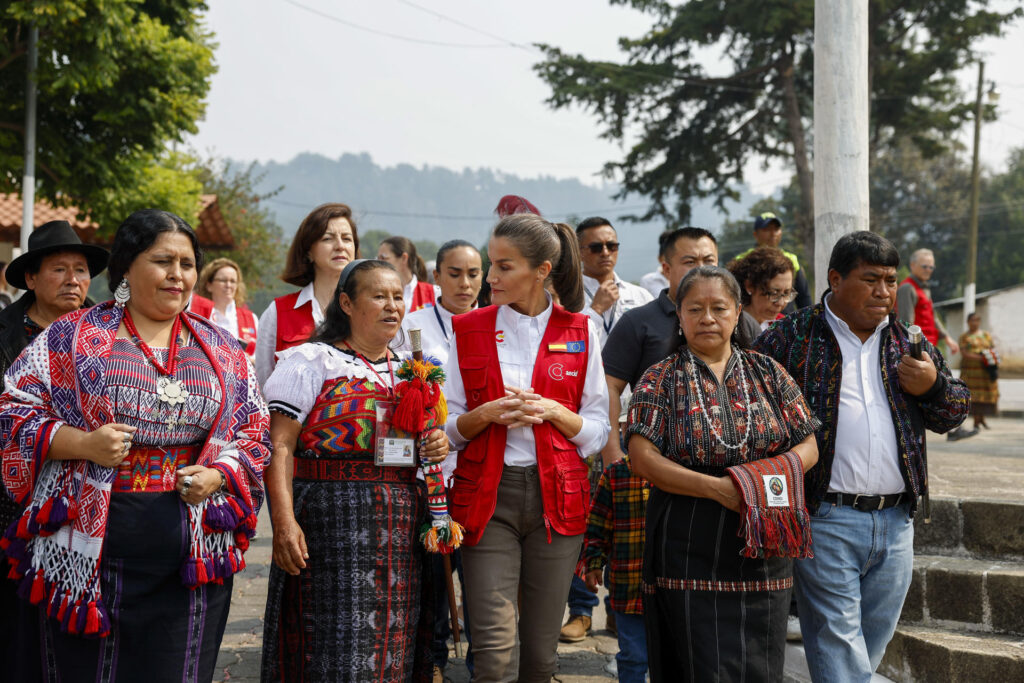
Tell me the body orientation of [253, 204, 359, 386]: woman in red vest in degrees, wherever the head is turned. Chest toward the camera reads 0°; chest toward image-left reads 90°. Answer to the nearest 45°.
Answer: approximately 315°

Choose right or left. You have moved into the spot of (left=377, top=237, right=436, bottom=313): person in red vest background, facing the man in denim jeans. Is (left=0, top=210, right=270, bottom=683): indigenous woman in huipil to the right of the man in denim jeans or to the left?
right

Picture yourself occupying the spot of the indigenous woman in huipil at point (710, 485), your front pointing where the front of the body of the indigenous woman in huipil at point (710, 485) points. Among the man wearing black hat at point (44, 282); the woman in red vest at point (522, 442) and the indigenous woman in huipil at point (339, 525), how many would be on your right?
3

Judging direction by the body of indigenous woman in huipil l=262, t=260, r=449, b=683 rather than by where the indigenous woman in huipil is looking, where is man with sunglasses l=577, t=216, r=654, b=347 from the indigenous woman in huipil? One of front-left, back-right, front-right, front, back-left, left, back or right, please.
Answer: left

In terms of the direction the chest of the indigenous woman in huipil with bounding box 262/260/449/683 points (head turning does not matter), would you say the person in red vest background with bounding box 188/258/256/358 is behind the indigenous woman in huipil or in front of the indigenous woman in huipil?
behind

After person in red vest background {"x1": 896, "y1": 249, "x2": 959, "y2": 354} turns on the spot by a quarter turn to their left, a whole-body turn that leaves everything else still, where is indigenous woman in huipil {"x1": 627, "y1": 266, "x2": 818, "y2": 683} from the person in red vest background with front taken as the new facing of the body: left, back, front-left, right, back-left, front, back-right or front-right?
back-right

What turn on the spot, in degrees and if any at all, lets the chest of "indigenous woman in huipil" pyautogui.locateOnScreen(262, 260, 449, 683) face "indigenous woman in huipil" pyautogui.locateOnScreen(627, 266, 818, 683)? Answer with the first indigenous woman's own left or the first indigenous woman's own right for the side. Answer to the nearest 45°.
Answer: approximately 45° to the first indigenous woman's own left

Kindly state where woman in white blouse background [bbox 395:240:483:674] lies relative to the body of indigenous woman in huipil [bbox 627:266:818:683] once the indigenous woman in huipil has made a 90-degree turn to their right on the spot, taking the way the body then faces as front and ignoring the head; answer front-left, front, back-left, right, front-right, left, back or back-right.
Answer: front-right

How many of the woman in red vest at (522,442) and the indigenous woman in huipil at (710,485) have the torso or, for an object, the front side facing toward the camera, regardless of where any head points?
2

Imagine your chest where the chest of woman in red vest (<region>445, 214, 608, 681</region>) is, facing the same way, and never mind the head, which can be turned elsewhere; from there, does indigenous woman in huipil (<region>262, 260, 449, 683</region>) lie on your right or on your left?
on your right

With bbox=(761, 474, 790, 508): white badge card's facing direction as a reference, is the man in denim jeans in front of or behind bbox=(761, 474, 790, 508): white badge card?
behind
